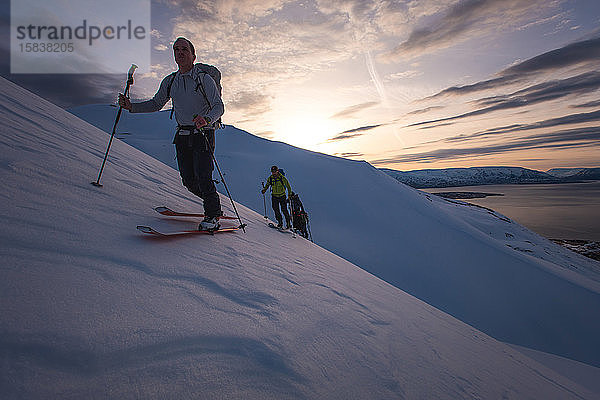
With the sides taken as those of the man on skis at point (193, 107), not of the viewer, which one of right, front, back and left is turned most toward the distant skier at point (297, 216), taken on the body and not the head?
back

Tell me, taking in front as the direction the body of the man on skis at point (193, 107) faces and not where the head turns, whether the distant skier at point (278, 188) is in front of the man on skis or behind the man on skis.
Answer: behind

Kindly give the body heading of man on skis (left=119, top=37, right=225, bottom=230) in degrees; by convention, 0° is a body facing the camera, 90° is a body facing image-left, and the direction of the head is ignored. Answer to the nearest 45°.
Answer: approximately 45°
